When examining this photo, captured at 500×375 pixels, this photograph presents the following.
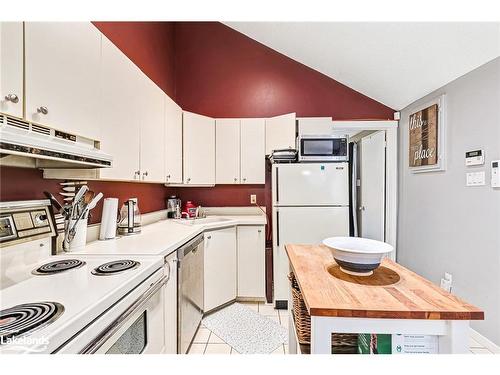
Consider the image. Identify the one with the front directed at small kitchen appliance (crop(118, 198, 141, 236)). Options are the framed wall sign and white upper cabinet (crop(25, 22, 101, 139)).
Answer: the framed wall sign

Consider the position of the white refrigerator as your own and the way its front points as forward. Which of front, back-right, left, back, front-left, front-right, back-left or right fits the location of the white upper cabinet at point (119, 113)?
front-right

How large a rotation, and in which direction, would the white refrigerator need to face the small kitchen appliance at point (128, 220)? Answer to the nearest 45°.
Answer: approximately 45° to its right

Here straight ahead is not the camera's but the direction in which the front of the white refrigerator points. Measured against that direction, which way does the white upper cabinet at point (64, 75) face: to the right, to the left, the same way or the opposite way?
to the left

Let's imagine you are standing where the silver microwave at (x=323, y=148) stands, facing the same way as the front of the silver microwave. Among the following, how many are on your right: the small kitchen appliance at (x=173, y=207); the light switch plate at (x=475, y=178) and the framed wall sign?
1

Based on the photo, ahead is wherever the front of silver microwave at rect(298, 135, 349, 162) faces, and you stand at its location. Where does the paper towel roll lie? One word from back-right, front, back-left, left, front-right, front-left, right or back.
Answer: front-right

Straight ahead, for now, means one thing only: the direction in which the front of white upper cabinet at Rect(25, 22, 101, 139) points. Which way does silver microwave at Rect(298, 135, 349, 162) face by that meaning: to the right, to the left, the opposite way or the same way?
to the right

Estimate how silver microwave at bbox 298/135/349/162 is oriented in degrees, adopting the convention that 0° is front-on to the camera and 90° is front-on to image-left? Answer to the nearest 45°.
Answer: approximately 0°

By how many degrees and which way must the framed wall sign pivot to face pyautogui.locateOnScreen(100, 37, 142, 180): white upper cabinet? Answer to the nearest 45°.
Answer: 0° — it already faces it

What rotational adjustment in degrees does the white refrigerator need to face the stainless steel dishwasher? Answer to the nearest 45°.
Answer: approximately 45° to its right

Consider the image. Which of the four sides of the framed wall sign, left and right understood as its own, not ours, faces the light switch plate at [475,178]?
left

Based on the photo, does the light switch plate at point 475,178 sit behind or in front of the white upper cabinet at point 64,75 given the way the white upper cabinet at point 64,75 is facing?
in front

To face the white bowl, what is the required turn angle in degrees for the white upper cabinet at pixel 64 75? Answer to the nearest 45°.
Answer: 0° — it already faces it

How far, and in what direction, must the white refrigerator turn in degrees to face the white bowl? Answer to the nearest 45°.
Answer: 0° — it already faces it

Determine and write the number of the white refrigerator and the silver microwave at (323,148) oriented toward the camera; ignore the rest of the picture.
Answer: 2
